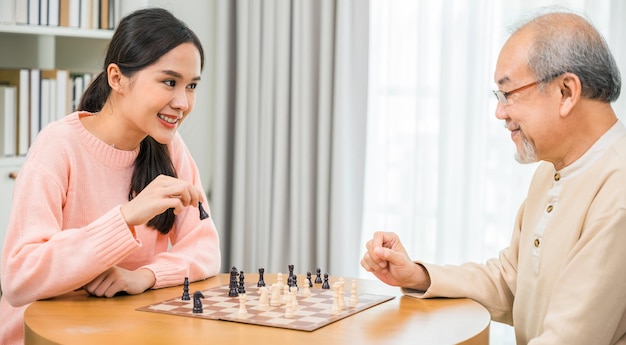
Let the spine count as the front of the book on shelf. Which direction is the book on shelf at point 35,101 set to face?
toward the camera

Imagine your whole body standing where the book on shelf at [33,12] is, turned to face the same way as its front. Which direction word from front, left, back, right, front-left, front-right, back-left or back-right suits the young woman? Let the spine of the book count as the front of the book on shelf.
front

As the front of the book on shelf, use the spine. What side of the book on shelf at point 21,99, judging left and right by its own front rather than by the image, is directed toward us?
front

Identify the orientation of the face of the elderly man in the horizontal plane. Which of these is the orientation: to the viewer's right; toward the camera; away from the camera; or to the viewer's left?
to the viewer's left

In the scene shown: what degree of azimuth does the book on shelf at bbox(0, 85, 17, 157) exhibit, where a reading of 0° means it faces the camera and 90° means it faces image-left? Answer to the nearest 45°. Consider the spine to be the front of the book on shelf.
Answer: approximately 0°

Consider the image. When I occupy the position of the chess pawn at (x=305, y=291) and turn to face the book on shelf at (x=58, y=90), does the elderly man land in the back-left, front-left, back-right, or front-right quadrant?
back-right

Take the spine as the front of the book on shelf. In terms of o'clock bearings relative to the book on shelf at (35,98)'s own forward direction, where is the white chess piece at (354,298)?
The white chess piece is roughly at 11 o'clock from the book on shelf.

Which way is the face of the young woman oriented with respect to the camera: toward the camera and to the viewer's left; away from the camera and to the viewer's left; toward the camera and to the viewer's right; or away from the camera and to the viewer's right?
toward the camera and to the viewer's right

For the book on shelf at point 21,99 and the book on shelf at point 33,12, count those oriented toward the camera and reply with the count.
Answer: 2
